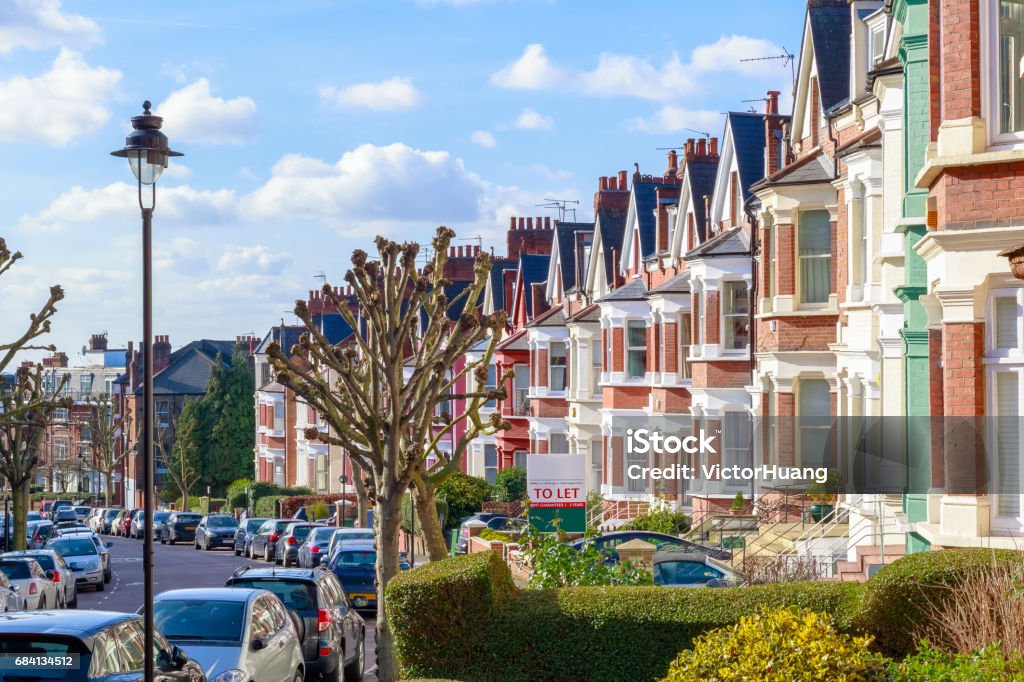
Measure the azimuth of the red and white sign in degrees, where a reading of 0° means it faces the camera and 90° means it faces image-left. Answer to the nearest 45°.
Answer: approximately 0°

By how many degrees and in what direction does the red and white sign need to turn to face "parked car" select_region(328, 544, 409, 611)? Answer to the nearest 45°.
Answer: approximately 135° to its right

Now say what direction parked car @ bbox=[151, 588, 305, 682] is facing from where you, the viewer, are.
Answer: facing the viewer and to the left of the viewer

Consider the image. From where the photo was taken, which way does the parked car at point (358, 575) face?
away from the camera

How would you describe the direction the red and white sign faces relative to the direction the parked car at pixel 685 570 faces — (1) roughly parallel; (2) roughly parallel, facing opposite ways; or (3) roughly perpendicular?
roughly perpendicular

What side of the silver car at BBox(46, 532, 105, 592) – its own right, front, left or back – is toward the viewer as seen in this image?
front
